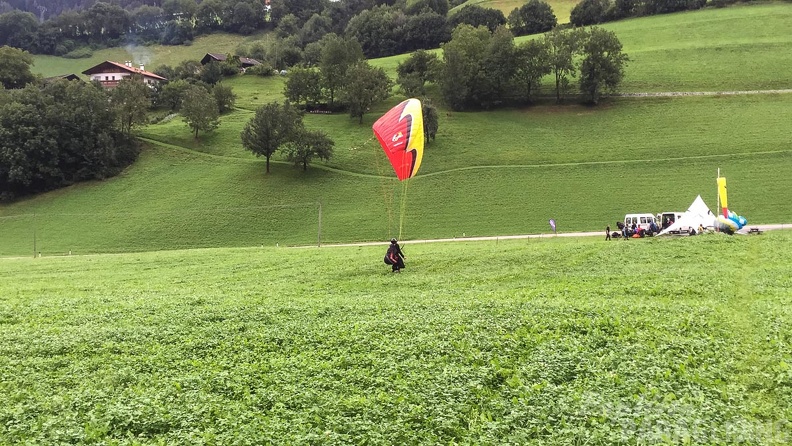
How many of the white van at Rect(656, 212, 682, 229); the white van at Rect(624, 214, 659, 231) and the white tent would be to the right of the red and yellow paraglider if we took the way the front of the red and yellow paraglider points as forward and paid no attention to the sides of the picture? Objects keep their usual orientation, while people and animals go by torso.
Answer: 0

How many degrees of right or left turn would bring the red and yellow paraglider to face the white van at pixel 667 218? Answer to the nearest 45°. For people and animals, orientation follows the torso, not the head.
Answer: approximately 45° to its left

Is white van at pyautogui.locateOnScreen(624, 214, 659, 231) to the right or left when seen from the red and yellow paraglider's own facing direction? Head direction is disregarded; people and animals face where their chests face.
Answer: on its left

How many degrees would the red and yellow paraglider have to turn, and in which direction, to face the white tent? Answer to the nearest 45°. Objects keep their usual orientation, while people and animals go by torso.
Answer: approximately 45° to its left
